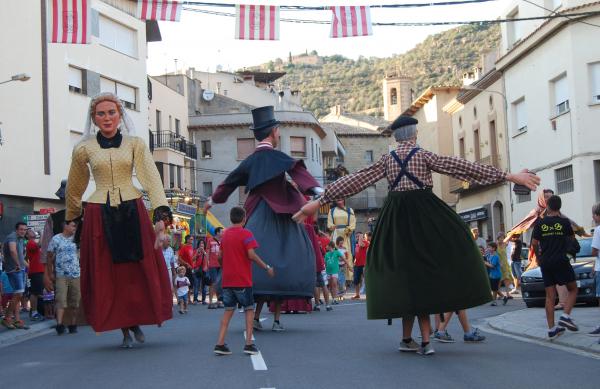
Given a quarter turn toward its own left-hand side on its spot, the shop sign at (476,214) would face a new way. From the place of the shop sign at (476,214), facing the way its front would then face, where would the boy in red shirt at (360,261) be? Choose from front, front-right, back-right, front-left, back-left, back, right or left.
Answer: front-right

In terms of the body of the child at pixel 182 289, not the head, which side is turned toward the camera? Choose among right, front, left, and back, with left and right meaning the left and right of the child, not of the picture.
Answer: front

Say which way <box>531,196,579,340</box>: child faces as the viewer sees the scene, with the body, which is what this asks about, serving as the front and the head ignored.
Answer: away from the camera

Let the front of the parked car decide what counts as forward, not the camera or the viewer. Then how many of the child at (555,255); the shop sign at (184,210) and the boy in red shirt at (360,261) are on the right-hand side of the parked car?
2

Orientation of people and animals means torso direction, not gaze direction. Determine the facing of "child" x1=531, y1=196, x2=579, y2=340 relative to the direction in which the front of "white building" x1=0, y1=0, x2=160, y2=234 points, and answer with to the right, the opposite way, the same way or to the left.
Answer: to the left

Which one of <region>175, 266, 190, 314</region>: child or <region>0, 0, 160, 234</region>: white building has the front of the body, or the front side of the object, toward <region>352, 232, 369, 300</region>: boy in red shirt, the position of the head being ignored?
the white building

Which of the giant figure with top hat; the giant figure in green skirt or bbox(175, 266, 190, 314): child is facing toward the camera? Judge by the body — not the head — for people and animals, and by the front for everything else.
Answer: the child

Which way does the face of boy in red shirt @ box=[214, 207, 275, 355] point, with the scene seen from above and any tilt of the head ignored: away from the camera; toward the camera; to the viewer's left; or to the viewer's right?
away from the camera

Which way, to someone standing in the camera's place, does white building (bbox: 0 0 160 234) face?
facing the viewer and to the right of the viewer

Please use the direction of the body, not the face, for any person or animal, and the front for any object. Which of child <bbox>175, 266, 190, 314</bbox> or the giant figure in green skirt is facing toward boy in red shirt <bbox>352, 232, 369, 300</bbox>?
the giant figure in green skirt

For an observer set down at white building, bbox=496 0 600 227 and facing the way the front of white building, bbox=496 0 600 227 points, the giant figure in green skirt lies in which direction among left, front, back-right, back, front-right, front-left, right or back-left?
front-left

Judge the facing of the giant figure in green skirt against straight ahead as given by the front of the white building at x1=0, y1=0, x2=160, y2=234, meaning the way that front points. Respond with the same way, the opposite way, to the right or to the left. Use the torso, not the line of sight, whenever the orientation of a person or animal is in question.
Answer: to the left

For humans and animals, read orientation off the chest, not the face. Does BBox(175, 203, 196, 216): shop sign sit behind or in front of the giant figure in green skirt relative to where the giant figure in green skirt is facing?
in front

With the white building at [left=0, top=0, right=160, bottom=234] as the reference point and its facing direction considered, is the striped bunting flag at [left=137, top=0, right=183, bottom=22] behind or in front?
in front

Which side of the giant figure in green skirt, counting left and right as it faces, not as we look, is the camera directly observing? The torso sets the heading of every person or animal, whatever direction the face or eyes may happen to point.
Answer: back
